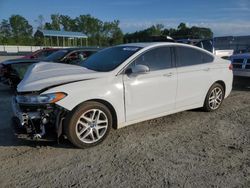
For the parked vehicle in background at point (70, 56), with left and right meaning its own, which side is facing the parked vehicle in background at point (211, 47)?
back

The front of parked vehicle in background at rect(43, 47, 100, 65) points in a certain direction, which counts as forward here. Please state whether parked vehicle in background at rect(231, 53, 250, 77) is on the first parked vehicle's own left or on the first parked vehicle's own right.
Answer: on the first parked vehicle's own left

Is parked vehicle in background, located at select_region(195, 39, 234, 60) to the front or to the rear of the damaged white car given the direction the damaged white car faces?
to the rear

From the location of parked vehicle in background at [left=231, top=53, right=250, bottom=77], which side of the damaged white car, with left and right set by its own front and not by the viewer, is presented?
back

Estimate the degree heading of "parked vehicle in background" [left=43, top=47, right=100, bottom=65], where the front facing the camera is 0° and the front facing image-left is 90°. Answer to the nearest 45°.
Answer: approximately 45°

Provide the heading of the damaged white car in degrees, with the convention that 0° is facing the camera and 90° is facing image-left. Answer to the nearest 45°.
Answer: approximately 45°

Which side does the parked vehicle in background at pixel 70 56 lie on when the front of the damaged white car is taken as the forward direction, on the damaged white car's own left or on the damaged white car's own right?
on the damaged white car's own right
